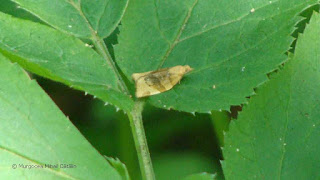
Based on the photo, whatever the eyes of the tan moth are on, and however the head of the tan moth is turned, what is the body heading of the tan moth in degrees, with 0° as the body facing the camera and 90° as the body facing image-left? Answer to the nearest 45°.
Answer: approximately 270°
